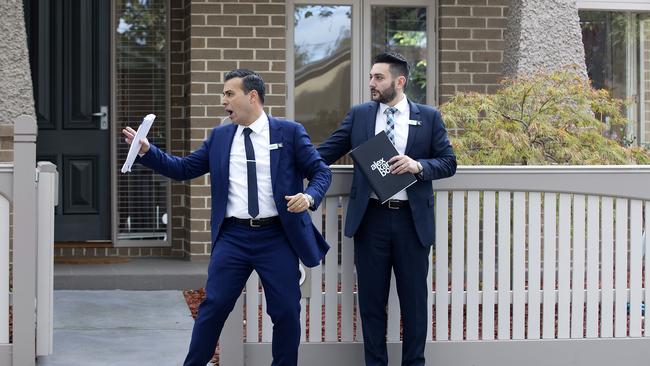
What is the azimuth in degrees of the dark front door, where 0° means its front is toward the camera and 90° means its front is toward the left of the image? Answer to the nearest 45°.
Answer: approximately 0°

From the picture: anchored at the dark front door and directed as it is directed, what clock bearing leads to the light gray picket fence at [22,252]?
The light gray picket fence is roughly at 12 o'clock from the dark front door.

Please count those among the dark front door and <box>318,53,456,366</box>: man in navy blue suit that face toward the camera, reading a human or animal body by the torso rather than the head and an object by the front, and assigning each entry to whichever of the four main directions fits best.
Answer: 2

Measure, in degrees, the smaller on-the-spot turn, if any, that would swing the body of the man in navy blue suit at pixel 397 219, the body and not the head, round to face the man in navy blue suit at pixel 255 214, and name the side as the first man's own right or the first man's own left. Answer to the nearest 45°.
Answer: approximately 45° to the first man's own right

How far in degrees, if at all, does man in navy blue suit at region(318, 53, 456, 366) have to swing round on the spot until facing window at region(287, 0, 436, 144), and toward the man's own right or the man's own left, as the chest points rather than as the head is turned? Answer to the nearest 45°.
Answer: approximately 180°

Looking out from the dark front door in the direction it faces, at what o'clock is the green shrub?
The green shrub is roughly at 10 o'clock from the dark front door.

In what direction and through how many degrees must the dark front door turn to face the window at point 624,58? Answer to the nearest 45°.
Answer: approximately 90° to its left

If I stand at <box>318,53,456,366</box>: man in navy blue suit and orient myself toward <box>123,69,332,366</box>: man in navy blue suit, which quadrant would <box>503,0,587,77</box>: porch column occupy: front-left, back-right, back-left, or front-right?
back-right
